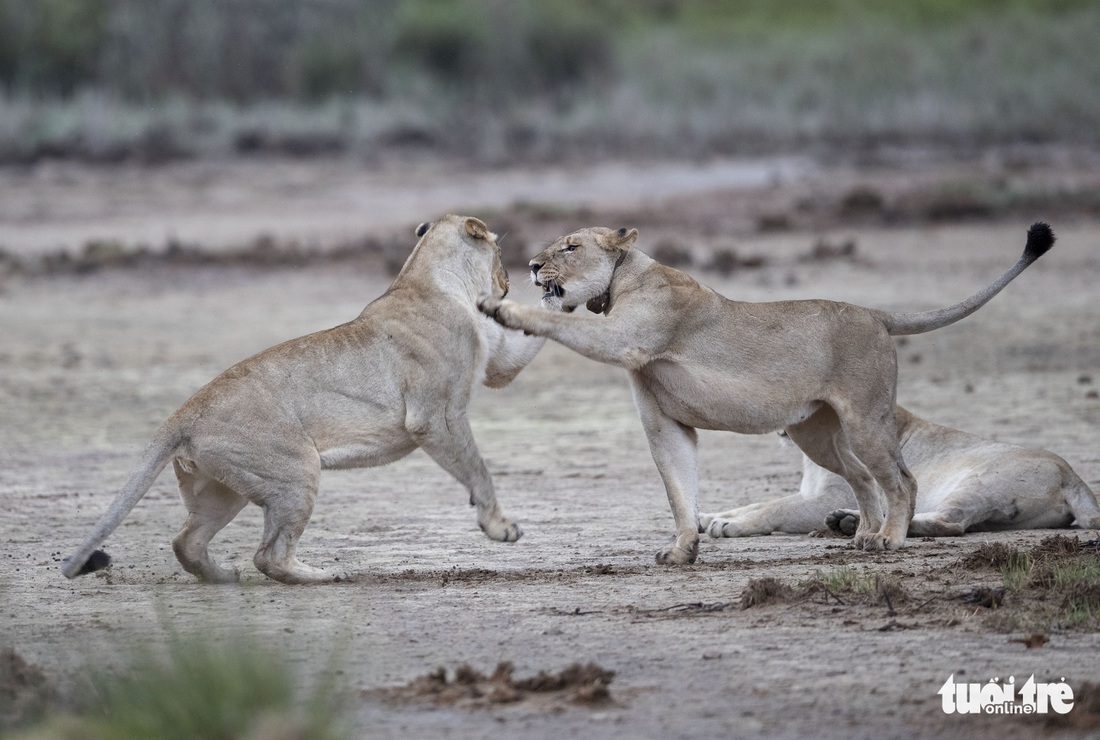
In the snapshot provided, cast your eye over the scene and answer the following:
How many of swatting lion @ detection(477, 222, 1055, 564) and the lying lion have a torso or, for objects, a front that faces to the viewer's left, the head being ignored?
2

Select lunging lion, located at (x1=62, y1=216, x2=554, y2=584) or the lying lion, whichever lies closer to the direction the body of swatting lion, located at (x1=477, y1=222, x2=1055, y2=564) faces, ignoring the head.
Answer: the lunging lion

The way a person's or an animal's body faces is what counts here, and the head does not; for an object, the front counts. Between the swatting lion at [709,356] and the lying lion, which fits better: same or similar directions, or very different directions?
same or similar directions

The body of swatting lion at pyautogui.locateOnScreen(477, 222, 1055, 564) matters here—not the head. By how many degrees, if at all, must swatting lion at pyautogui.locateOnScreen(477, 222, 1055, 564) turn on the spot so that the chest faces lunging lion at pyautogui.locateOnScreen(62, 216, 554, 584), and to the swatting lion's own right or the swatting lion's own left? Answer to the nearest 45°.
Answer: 0° — it already faces it

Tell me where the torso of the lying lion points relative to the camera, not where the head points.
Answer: to the viewer's left

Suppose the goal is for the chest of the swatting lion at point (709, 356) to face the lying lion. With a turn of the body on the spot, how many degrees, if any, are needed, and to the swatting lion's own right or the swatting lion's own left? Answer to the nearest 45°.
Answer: approximately 135° to the swatting lion's own right

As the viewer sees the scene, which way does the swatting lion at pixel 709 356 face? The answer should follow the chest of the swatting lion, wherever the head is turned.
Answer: to the viewer's left

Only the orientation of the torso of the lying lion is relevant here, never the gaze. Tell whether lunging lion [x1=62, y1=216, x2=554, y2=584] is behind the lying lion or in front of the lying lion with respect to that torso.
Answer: in front
